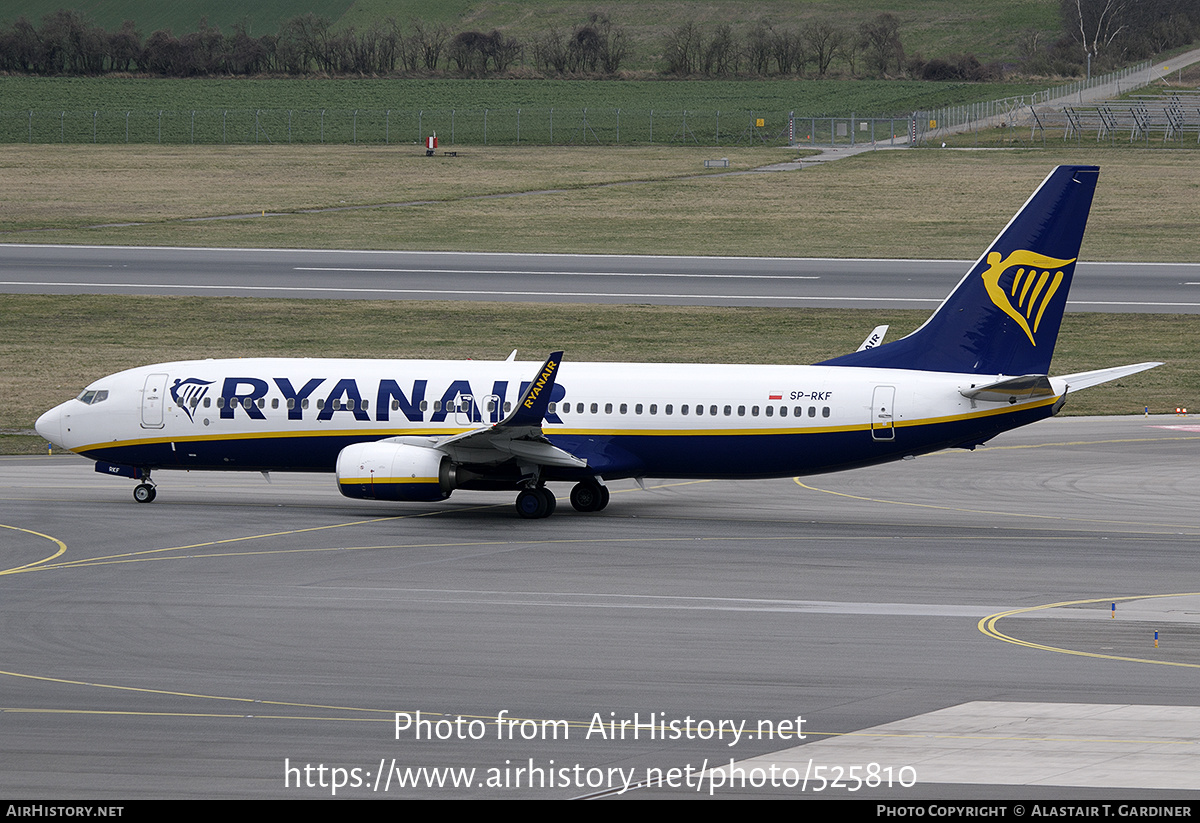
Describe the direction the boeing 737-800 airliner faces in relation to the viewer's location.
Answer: facing to the left of the viewer
